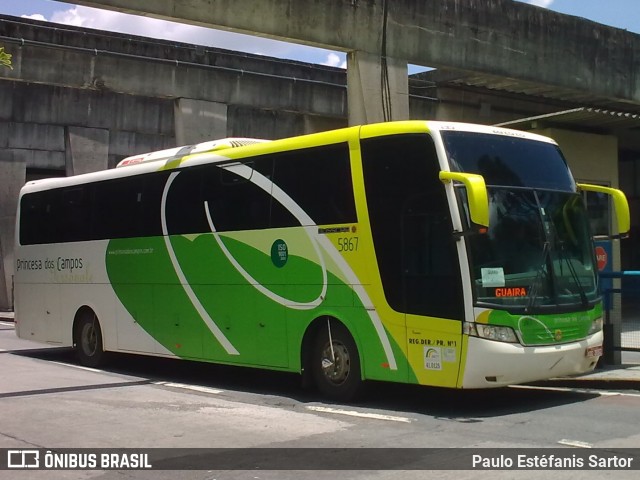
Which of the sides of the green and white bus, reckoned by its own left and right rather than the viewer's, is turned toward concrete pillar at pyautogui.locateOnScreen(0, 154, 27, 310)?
back

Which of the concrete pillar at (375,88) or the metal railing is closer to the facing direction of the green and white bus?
the metal railing

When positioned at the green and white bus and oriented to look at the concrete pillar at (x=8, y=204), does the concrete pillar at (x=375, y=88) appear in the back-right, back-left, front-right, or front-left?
front-right

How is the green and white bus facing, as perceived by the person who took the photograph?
facing the viewer and to the right of the viewer

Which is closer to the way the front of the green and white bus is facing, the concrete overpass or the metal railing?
the metal railing

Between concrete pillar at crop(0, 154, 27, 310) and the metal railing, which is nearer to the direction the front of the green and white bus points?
the metal railing
